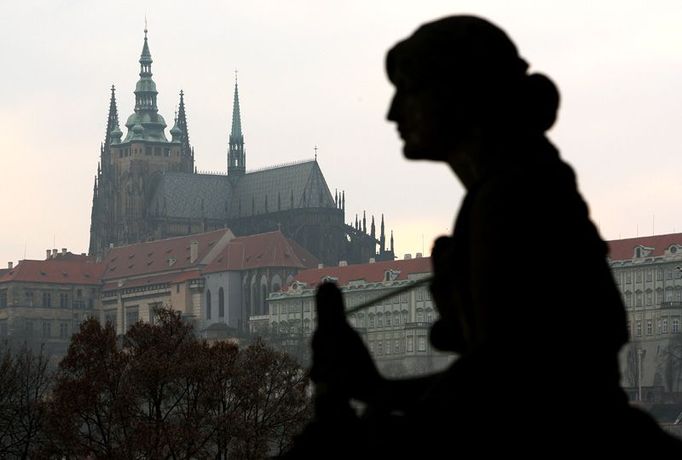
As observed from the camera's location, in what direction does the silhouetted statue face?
facing to the left of the viewer
